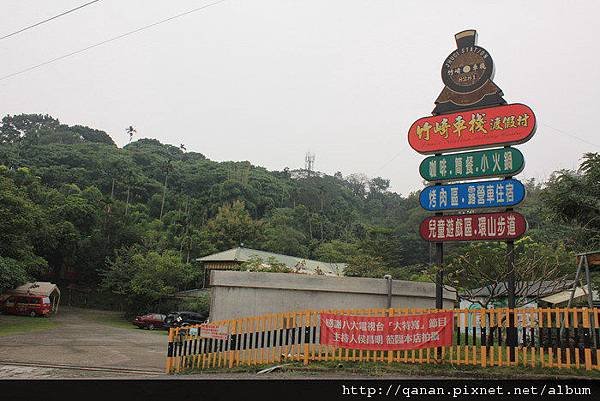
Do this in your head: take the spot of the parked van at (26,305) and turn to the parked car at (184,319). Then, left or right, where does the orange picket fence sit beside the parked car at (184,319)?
right

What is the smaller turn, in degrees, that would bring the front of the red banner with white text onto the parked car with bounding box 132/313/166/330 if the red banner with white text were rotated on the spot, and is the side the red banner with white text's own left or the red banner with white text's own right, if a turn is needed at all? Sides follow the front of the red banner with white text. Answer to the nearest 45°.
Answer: approximately 135° to the red banner with white text's own right

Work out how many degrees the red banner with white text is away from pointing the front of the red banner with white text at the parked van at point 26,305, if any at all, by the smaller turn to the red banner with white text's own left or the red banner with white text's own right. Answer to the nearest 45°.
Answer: approximately 135° to the red banner with white text's own right

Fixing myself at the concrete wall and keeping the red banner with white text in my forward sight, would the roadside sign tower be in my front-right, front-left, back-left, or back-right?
front-left

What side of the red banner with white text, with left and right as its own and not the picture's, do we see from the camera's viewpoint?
front

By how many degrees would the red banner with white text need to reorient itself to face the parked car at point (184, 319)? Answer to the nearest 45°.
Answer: approximately 135° to its right

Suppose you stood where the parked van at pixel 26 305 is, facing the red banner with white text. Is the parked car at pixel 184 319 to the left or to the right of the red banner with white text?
left

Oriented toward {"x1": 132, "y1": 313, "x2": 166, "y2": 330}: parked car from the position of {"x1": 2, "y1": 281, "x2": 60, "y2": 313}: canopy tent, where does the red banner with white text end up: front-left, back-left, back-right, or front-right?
front-right

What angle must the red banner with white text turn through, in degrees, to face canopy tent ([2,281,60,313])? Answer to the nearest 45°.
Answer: approximately 135° to its right
